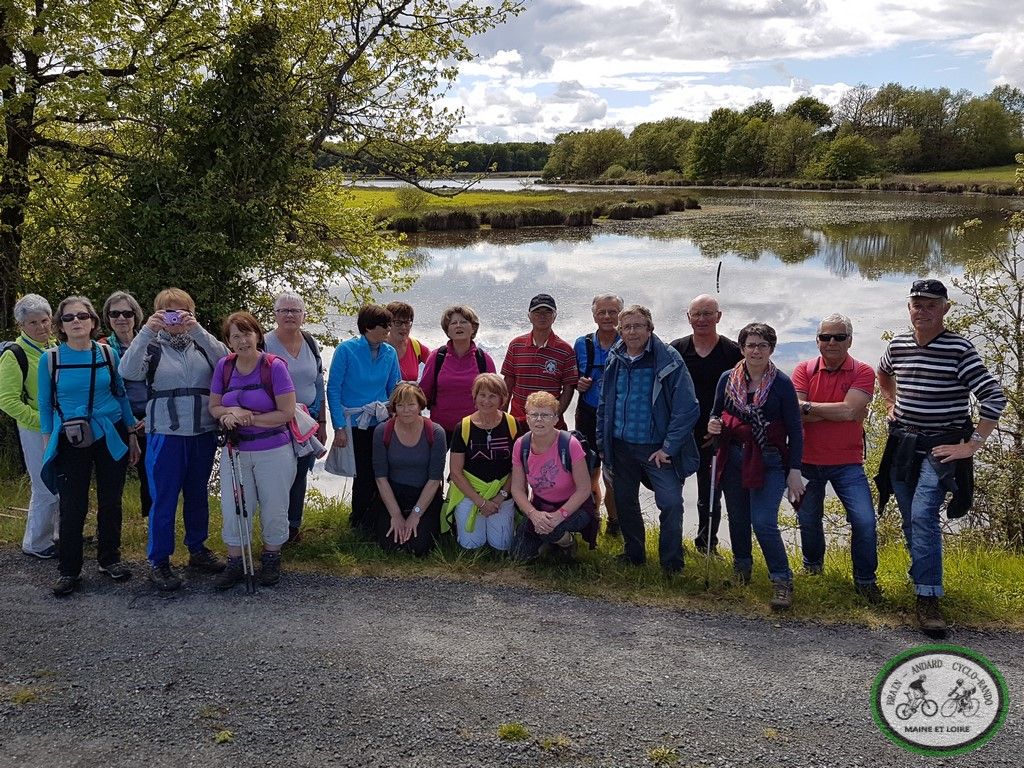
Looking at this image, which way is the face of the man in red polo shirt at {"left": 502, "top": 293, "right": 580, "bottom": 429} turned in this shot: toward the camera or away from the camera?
toward the camera

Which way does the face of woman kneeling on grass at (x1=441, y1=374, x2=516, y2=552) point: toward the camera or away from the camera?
toward the camera

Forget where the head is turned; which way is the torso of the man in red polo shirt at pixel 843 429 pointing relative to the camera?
toward the camera

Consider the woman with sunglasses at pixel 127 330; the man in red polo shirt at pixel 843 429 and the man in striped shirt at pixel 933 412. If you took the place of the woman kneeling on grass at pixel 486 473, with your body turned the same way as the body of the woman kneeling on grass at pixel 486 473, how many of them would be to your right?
1

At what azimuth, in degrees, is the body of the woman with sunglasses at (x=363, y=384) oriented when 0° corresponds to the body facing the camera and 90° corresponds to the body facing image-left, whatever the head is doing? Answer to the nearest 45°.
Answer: approximately 315°

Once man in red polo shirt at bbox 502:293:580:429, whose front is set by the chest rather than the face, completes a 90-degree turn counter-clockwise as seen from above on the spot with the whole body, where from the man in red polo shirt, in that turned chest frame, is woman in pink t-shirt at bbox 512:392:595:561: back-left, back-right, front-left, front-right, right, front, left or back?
right

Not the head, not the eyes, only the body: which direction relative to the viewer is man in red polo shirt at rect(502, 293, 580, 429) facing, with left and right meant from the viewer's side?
facing the viewer

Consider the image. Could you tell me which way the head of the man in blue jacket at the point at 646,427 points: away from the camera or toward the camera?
toward the camera

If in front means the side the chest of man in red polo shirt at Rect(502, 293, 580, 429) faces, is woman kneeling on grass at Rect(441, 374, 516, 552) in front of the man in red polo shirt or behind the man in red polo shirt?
in front

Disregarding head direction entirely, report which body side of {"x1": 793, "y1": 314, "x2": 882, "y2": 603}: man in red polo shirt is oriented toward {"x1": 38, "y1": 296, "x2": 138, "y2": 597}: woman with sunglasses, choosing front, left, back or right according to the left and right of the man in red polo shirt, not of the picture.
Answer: right

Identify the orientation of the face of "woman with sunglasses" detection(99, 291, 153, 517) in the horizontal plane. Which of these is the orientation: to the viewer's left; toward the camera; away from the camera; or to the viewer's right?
toward the camera

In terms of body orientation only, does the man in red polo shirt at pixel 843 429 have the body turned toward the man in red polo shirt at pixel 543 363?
no

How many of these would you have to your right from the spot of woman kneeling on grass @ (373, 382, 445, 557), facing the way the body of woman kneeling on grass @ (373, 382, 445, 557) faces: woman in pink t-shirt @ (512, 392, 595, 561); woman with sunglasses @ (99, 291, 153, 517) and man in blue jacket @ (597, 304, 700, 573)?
1
